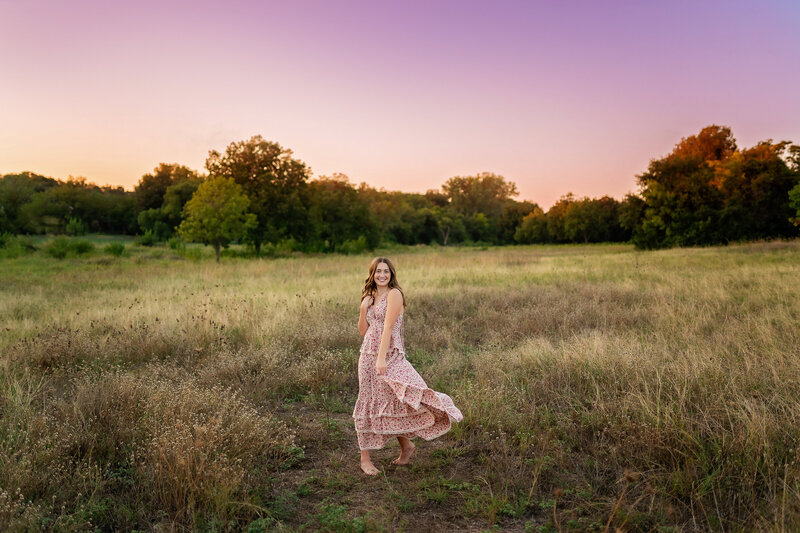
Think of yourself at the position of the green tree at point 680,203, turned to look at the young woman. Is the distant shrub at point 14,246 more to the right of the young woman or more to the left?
right

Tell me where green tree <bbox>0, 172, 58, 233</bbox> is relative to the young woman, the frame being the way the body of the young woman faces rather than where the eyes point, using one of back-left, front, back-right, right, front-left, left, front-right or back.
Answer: right

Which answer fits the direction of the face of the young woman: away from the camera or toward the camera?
toward the camera

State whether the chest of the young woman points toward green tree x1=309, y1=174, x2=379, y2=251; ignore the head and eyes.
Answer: no

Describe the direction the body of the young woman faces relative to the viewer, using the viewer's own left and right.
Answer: facing the viewer and to the left of the viewer

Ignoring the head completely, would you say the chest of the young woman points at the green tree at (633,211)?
no

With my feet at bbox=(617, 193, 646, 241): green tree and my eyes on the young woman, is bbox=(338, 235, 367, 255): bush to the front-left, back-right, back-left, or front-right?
front-right

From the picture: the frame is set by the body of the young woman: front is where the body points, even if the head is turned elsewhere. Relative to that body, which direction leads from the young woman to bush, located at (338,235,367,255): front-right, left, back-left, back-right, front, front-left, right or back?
back-right

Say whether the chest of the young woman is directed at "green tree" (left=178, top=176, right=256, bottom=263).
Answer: no

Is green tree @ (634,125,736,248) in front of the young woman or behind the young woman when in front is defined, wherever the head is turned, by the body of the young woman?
behind

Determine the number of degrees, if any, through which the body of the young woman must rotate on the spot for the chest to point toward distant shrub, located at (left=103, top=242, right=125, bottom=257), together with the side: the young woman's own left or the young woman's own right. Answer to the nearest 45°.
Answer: approximately 90° to the young woman's own right

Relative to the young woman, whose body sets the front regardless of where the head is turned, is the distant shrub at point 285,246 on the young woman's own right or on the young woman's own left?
on the young woman's own right

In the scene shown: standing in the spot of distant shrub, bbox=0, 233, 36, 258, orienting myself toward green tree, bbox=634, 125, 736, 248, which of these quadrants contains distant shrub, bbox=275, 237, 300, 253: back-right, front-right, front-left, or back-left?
front-left

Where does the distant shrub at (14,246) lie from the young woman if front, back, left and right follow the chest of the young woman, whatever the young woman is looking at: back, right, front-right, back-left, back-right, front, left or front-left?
right

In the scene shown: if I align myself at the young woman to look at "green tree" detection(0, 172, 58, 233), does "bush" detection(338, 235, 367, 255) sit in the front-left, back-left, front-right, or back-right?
front-right

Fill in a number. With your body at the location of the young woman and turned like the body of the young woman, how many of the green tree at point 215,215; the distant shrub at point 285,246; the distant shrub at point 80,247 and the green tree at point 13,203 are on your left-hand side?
0
